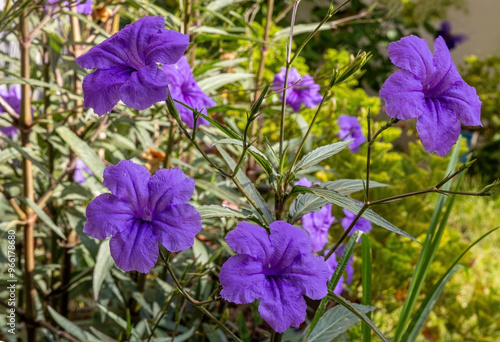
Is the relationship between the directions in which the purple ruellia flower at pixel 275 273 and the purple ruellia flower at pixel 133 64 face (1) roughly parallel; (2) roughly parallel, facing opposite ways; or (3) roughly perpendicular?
roughly parallel

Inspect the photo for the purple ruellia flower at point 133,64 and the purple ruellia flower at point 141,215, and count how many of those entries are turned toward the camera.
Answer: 2

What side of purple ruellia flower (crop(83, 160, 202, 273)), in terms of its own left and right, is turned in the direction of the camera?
front

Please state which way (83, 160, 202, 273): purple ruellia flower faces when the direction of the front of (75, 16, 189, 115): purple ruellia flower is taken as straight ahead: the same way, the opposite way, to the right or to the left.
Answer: the same way

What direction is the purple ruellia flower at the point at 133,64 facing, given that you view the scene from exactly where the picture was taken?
facing the viewer

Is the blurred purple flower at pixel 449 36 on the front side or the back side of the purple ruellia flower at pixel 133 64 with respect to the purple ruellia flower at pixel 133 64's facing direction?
on the back side

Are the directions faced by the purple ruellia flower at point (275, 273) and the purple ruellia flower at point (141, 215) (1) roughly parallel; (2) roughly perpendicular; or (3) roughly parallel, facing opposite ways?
roughly parallel

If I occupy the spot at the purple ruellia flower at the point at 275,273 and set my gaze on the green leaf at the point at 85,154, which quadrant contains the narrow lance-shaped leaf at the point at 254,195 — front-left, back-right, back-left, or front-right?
front-right

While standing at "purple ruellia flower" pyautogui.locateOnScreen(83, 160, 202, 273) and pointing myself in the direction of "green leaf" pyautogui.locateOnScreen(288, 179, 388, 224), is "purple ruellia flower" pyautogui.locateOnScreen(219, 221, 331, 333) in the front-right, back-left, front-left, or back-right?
front-right
